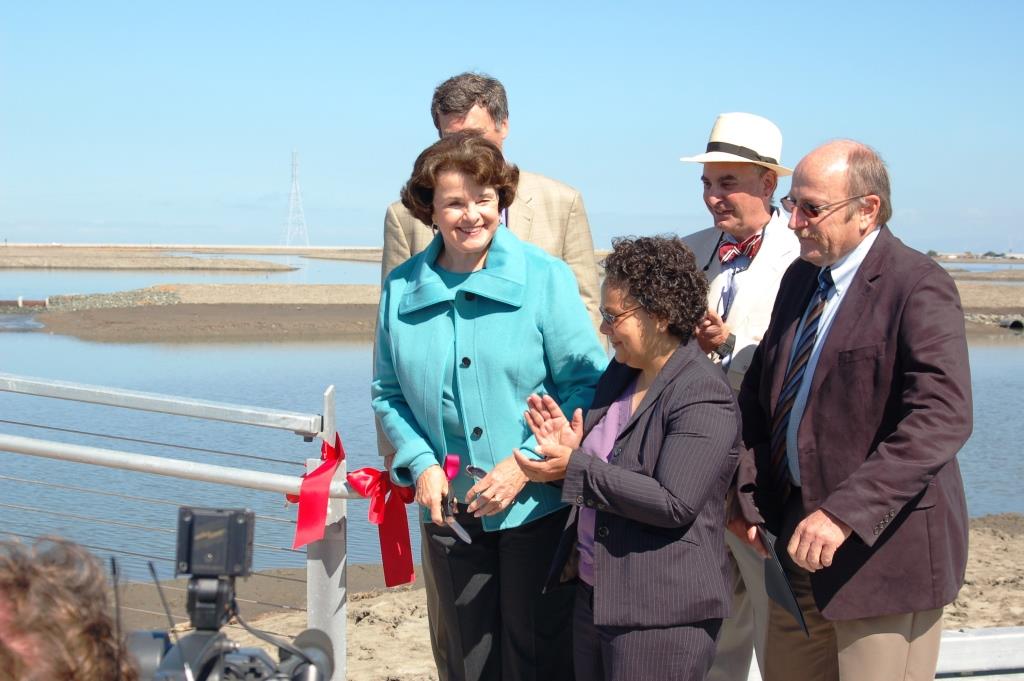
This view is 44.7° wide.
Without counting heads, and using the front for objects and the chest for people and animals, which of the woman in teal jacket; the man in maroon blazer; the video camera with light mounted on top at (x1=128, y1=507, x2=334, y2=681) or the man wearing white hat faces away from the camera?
the video camera with light mounted on top

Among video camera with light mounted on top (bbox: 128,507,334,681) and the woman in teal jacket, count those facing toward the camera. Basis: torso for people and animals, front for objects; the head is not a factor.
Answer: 1

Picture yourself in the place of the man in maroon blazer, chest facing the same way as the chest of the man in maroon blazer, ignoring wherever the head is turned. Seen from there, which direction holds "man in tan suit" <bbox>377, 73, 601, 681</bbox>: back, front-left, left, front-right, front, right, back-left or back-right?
right

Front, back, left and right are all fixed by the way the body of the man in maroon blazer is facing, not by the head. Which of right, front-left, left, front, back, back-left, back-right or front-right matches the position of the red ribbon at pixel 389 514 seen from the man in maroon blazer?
front-right

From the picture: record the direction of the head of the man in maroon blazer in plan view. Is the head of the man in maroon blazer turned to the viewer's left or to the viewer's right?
to the viewer's left

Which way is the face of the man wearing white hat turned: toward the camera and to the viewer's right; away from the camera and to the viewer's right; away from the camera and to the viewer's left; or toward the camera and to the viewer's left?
toward the camera and to the viewer's left

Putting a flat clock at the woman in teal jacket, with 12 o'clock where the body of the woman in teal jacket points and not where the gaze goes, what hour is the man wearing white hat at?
The man wearing white hat is roughly at 8 o'clock from the woman in teal jacket.

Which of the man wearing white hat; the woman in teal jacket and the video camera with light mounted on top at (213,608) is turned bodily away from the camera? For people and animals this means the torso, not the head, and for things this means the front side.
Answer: the video camera with light mounted on top

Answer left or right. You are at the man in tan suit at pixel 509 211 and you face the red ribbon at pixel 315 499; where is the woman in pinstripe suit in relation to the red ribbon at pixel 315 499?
left

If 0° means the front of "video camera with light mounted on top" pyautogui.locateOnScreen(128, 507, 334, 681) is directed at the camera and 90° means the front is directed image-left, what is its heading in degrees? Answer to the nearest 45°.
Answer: approximately 180°

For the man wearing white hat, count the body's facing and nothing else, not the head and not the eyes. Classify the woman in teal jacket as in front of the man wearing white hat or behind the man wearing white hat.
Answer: in front
